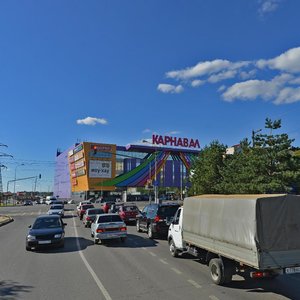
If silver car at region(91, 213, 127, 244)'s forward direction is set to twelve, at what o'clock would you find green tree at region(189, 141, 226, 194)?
The green tree is roughly at 1 o'clock from the silver car.

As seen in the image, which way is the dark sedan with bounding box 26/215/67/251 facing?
toward the camera

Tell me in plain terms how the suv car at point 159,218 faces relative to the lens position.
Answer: facing away from the viewer and to the left of the viewer

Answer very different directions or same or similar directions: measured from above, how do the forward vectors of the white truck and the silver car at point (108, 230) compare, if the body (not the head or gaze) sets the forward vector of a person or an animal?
same or similar directions

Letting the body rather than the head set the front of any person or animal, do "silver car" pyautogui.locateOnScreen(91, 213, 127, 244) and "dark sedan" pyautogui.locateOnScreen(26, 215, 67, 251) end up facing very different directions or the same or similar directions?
very different directions

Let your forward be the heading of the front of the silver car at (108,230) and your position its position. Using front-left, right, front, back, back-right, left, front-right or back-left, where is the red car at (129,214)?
front

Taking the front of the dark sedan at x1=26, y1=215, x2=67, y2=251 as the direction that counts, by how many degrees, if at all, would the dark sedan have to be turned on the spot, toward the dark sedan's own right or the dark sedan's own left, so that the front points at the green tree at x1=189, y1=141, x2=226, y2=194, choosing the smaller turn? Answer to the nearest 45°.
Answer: approximately 135° to the dark sedan's own left

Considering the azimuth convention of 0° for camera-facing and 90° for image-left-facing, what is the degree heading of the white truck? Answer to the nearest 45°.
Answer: approximately 135°

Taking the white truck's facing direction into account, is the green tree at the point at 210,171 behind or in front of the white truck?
in front

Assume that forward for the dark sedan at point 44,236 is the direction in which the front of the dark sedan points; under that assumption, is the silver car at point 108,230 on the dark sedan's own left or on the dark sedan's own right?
on the dark sedan's own left

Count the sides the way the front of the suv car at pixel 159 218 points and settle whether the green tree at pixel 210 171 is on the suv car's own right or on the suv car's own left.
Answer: on the suv car's own right

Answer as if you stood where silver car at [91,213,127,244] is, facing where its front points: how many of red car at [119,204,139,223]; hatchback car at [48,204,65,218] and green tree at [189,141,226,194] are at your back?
0

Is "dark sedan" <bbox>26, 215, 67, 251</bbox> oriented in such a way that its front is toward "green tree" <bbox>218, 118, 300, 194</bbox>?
no

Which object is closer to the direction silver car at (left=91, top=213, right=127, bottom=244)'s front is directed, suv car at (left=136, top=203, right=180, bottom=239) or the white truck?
the suv car

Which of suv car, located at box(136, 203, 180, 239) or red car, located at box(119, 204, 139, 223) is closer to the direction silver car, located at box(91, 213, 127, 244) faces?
the red car

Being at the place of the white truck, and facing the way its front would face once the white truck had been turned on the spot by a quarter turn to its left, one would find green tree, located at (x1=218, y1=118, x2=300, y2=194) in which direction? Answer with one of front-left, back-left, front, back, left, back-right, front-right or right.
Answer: back-right

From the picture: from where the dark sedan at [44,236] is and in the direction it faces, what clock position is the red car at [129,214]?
The red car is roughly at 7 o'clock from the dark sedan.

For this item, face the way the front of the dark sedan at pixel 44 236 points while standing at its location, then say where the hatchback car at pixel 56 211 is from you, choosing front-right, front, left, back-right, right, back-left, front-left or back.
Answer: back
